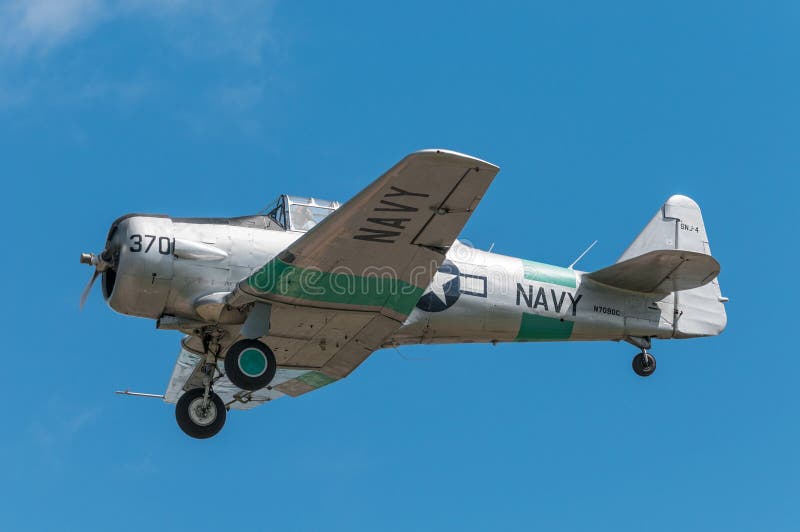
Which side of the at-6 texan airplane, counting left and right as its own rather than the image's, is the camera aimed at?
left
